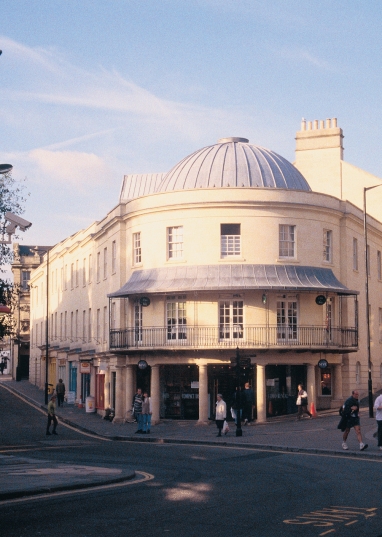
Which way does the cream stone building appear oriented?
toward the camera

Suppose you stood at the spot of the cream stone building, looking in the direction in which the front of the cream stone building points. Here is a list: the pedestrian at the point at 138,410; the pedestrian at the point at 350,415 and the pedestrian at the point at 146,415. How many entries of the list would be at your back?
0

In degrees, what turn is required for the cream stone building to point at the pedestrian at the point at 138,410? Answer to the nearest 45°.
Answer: approximately 45° to its right

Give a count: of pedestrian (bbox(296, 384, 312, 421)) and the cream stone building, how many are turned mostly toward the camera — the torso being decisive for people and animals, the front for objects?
1

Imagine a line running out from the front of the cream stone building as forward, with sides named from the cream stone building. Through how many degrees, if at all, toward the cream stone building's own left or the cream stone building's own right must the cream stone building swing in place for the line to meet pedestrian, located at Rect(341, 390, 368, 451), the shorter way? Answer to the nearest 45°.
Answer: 0° — it already faces them

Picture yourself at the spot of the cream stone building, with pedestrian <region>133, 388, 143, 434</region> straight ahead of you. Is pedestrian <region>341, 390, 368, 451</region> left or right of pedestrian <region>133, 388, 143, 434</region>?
left

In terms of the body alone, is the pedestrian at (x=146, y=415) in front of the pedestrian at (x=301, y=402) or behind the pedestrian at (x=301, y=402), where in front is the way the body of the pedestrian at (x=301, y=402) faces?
in front
